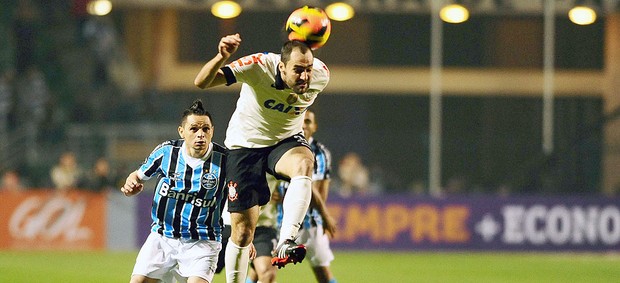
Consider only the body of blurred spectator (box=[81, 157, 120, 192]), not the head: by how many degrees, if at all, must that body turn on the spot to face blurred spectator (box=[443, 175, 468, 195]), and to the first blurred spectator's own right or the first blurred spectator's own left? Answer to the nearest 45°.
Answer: approximately 90° to the first blurred spectator's own left

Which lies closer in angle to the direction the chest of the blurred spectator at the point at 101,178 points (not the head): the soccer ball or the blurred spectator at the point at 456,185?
the soccer ball

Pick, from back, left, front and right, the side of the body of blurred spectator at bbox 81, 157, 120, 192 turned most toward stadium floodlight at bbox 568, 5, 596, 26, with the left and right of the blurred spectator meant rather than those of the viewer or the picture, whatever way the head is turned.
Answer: left

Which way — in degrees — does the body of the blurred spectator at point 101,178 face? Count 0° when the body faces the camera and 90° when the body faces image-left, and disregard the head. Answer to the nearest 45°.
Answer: approximately 0°

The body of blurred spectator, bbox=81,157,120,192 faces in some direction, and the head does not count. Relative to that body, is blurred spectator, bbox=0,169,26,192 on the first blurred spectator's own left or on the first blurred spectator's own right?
on the first blurred spectator's own right

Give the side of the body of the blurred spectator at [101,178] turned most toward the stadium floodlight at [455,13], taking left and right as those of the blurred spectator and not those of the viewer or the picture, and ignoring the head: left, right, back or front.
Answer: left
